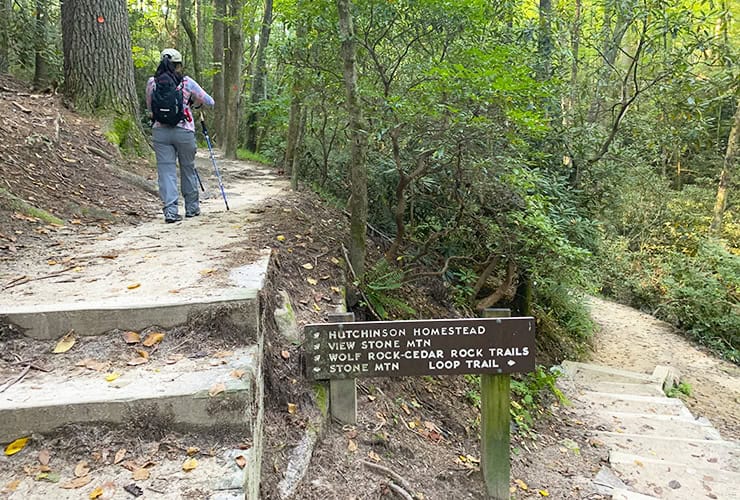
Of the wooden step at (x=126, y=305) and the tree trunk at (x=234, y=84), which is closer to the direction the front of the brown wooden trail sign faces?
the wooden step

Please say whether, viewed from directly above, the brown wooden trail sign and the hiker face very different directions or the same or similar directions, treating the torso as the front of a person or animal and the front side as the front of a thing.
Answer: very different directions

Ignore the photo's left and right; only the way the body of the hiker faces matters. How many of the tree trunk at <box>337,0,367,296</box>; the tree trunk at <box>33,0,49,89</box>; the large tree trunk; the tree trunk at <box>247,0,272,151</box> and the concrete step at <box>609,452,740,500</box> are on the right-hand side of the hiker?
2

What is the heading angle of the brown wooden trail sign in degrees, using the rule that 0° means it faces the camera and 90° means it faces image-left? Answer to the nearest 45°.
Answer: approximately 0°

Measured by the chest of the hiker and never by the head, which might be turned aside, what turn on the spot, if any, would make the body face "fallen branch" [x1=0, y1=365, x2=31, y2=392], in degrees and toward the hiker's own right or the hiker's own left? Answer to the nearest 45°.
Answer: approximately 135° to the hiker's own right

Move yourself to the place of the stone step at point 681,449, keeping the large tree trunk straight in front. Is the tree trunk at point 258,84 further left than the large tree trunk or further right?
right

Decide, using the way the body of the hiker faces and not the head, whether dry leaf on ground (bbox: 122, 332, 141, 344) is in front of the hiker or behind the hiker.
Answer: behind

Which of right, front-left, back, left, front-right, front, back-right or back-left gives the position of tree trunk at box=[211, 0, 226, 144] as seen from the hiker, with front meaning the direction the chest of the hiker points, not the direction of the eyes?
front-left

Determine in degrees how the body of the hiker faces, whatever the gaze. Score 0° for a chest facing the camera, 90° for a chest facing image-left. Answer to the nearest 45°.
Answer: approximately 225°

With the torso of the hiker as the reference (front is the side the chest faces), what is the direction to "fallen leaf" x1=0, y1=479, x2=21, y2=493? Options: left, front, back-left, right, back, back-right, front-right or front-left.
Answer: back-right

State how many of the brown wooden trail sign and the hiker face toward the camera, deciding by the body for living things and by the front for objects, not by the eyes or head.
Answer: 1

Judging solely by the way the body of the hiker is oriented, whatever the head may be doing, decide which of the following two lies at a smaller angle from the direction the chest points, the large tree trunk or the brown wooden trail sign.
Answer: the large tree trunk

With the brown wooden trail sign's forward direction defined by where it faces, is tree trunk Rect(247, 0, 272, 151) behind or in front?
behind

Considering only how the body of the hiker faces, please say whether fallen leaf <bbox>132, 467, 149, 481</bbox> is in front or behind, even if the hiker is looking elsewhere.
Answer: behind

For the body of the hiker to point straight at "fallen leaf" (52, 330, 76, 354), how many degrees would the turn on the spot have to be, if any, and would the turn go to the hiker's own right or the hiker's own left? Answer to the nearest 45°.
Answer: approximately 135° to the hiker's own right

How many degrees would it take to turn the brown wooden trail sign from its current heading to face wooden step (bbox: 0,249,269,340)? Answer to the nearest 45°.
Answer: approximately 90° to its right
